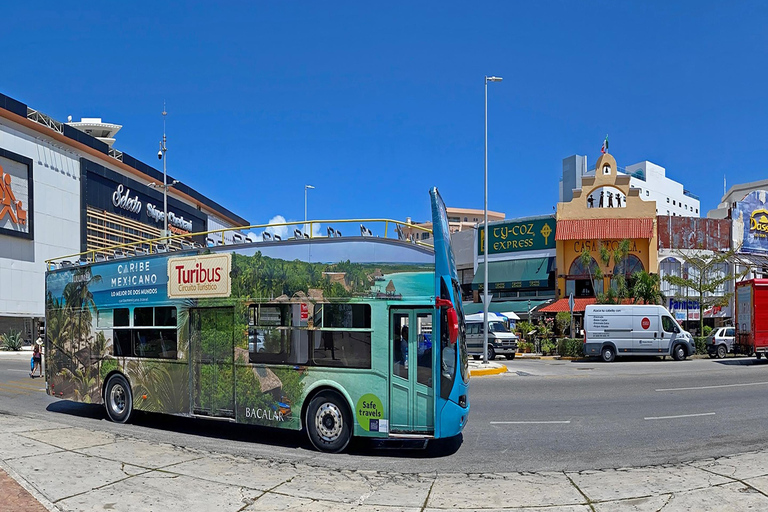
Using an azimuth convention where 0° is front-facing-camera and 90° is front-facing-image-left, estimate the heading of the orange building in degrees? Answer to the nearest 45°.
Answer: approximately 0°

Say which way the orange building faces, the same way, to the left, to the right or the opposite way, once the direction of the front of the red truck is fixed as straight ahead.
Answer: to the right

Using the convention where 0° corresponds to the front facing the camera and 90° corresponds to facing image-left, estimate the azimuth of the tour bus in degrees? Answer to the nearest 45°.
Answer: approximately 315°

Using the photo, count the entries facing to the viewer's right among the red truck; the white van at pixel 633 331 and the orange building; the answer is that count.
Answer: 2

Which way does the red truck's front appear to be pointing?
to the viewer's right

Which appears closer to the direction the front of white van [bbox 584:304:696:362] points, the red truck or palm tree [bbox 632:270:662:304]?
the red truck

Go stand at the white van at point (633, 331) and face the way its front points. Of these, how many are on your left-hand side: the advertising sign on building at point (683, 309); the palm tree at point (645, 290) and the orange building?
3

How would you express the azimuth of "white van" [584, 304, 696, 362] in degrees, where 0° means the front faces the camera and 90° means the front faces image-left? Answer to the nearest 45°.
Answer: approximately 270°

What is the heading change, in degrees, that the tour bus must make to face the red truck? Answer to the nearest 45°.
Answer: approximately 90° to its left

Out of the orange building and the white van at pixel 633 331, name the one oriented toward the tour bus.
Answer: the orange building

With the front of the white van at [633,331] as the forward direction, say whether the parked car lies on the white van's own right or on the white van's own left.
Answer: on the white van's own left

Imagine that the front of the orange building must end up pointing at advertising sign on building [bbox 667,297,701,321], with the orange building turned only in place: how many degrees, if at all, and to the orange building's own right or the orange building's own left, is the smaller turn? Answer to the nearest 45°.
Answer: approximately 90° to the orange building's own left
